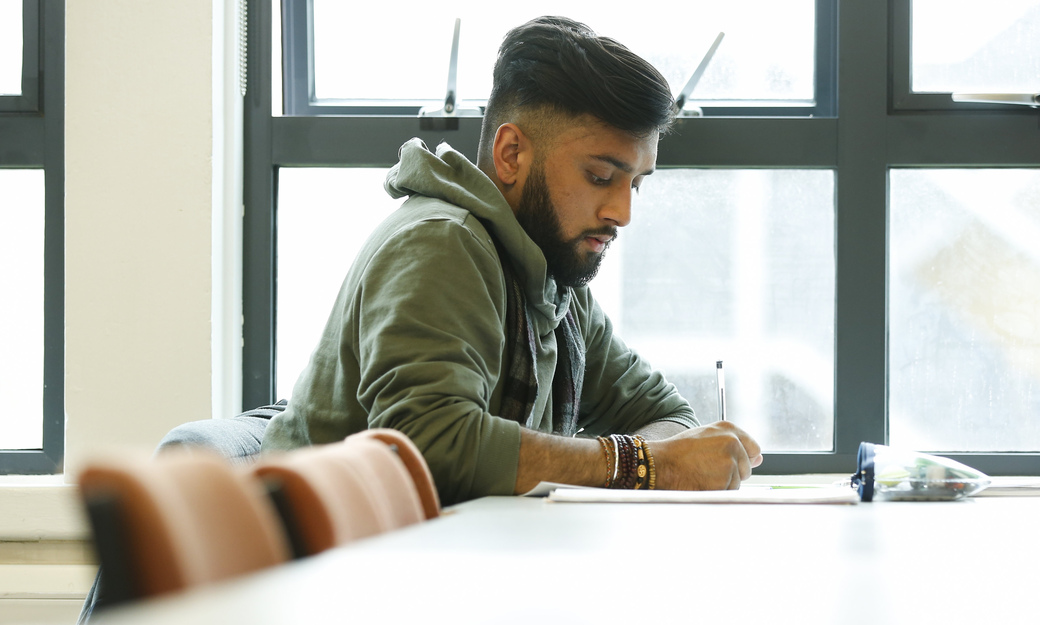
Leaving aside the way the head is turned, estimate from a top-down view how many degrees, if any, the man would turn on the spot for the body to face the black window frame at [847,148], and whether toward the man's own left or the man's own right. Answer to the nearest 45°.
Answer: approximately 90° to the man's own left

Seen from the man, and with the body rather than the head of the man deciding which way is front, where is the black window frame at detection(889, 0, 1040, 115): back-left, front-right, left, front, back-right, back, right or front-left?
left

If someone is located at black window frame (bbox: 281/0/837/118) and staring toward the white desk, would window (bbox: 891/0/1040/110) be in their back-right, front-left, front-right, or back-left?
front-left

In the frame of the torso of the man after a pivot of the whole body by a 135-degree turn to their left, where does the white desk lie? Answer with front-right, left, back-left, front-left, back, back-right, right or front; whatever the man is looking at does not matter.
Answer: back

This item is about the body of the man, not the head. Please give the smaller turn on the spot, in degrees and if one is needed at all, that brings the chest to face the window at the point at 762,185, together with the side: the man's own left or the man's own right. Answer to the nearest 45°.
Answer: approximately 90° to the man's own left

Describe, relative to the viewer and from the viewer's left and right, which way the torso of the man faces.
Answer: facing the viewer and to the right of the viewer

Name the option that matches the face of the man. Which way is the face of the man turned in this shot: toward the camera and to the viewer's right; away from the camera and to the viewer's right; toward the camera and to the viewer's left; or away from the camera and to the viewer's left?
toward the camera and to the viewer's right

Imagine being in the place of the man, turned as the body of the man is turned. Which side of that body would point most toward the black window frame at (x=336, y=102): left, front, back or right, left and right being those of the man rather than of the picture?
back
